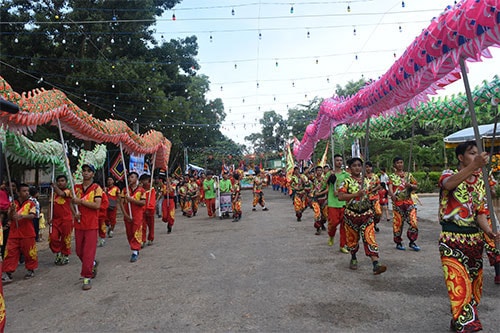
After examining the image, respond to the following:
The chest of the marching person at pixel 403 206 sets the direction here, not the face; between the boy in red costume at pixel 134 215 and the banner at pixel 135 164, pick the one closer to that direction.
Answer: the boy in red costume

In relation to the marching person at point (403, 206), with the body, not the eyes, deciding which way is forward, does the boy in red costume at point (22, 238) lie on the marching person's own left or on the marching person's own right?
on the marching person's own right

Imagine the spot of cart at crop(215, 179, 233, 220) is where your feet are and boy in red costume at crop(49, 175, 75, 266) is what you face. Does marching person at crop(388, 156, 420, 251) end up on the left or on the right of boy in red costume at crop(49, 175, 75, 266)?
left

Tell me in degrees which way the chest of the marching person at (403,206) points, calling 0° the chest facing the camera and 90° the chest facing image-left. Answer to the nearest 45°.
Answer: approximately 0°

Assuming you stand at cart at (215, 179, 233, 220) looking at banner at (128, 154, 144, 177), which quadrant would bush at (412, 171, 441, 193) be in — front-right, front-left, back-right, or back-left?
back-right
